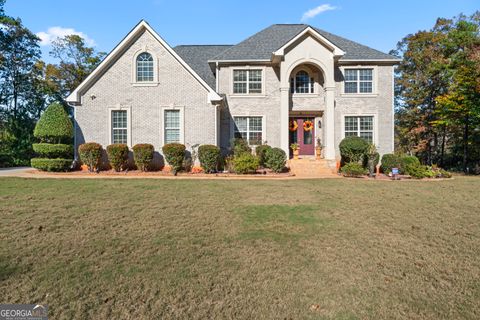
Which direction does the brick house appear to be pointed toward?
toward the camera

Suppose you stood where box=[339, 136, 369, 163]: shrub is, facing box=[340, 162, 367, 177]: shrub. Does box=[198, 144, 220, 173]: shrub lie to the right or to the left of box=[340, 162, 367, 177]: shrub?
right
